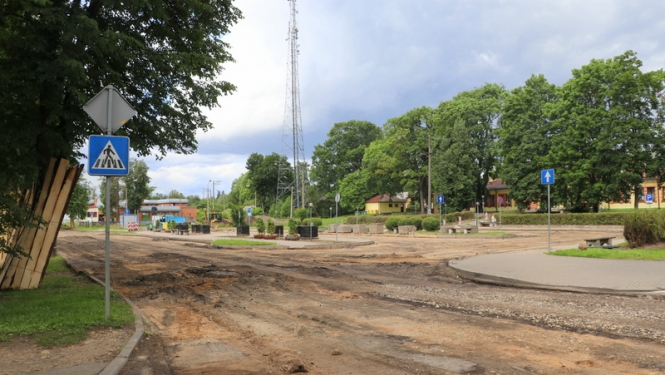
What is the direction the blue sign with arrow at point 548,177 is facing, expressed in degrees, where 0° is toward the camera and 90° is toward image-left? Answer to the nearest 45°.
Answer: approximately 0°

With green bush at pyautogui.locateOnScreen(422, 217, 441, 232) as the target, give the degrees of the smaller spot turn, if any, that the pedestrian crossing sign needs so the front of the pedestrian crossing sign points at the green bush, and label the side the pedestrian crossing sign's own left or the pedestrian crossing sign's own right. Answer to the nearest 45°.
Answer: approximately 135° to the pedestrian crossing sign's own left

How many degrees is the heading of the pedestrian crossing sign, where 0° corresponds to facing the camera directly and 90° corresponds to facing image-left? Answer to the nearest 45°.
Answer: approximately 0°

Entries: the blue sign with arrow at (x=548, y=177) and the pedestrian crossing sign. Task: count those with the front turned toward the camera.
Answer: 2

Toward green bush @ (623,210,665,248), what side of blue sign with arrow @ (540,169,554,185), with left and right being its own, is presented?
left
